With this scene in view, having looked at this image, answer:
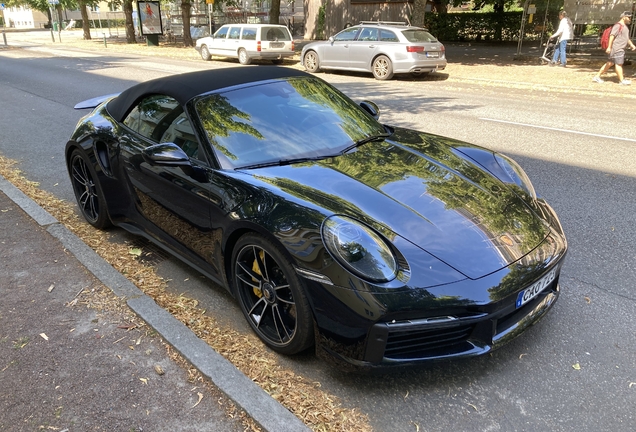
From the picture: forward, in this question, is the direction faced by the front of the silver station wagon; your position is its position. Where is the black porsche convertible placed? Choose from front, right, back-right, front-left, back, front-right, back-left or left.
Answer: back-left

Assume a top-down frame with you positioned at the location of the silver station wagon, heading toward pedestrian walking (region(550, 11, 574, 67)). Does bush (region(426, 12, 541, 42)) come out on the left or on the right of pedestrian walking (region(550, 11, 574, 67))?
left

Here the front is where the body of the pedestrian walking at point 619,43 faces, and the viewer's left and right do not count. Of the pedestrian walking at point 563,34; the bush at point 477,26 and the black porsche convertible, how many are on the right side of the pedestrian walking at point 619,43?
1

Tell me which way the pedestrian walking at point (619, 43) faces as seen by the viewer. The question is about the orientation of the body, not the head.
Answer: to the viewer's right

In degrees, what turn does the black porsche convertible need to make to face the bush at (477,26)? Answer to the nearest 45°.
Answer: approximately 135° to its left

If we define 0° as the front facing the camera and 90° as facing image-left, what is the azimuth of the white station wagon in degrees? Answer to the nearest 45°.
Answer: approximately 135°

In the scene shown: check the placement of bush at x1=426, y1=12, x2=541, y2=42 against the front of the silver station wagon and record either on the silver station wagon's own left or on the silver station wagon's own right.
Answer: on the silver station wagon's own right

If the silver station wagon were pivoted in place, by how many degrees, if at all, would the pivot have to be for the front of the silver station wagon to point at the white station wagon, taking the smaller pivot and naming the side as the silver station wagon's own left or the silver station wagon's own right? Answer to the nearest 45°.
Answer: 0° — it already faces it

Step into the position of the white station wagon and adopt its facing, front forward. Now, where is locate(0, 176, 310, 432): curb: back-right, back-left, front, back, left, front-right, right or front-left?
back-left

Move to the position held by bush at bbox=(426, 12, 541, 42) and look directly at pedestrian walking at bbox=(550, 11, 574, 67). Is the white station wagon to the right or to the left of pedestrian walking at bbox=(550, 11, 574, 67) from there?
right

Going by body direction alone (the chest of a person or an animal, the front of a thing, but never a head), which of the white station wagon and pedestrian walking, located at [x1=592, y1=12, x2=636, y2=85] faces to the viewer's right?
the pedestrian walking

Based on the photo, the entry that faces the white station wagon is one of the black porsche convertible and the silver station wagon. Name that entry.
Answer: the silver station wagon

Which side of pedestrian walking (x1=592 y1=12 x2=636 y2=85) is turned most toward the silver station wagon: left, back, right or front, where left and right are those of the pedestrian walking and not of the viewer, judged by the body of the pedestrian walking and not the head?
back

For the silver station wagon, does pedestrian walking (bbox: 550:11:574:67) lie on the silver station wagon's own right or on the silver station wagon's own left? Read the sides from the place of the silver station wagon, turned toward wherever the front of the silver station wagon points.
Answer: on the silver station wagon's own right
